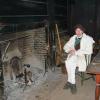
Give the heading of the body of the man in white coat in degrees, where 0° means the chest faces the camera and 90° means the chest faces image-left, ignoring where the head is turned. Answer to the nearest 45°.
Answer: approximately 45°
